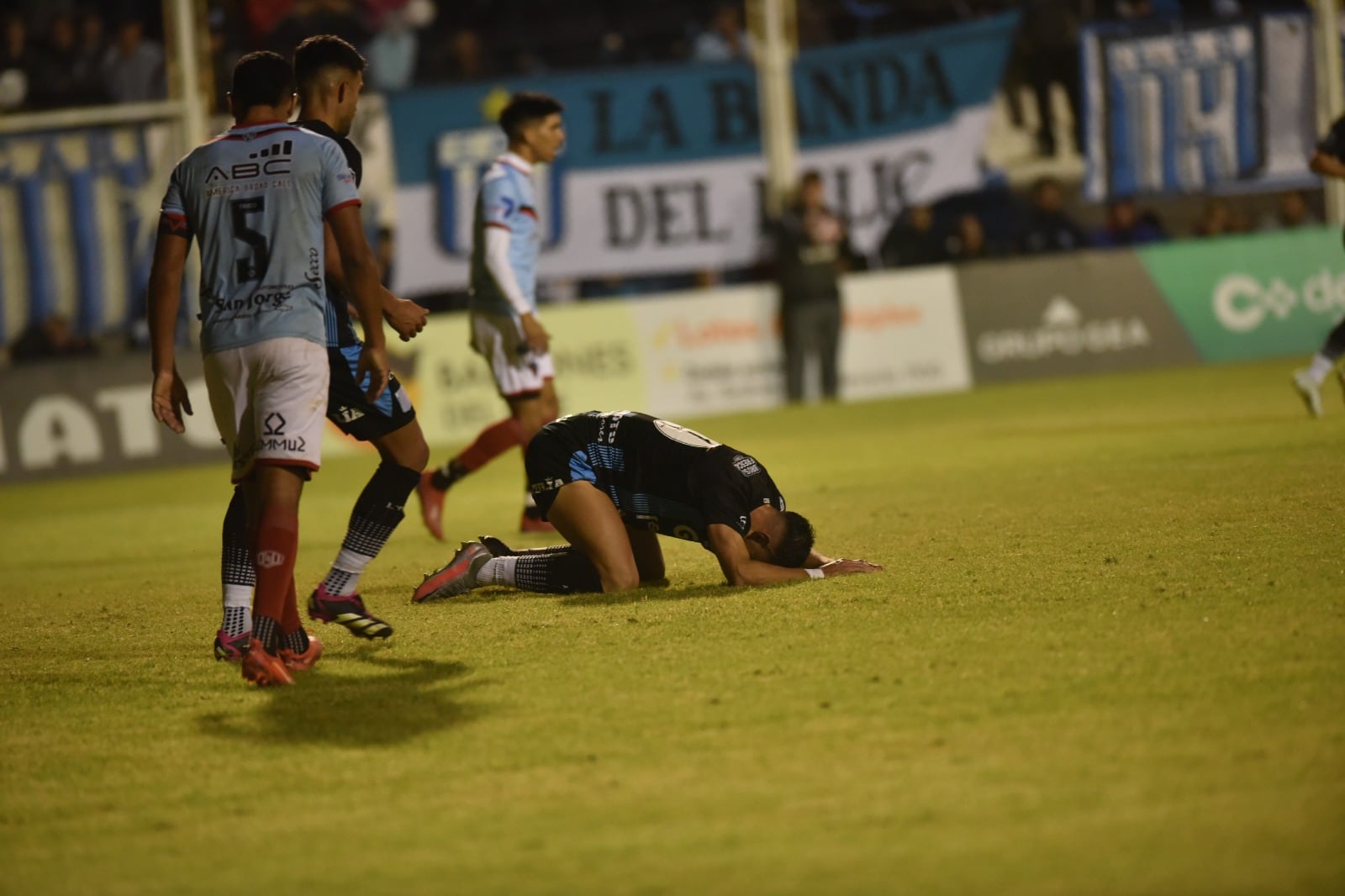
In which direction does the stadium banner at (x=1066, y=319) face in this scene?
toward the camera

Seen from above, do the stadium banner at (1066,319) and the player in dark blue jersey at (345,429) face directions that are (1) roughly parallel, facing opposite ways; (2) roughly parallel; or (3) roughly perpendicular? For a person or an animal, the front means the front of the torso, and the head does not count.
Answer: roughly perpendicular

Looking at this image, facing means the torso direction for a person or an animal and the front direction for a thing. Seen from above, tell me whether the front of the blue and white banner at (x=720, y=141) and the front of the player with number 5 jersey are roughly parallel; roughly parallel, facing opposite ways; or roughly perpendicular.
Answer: roughly parallel, facing opposite ways

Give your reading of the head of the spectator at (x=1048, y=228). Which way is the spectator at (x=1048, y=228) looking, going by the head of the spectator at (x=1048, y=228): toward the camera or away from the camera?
toward the camera

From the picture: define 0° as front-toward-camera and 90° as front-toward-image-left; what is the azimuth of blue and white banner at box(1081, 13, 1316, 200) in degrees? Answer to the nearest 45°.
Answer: approximately 0°

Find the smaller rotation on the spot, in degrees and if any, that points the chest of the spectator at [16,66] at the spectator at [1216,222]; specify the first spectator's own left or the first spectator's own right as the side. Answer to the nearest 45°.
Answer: approximately 90° to the first spectator's own left

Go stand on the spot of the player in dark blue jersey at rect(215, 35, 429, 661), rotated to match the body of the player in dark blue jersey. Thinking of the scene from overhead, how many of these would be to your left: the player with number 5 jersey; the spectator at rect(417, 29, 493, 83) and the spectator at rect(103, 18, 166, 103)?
2

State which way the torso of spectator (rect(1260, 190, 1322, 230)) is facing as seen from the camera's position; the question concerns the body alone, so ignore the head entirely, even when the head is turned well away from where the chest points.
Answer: toward the camera

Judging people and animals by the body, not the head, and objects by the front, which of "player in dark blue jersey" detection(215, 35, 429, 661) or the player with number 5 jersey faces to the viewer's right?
the player in dark blue jersey

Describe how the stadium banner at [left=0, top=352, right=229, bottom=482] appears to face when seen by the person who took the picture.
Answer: facing the viewer

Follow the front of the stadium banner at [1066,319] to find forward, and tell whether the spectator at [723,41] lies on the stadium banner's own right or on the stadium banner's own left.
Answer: on the stadium banner's own right

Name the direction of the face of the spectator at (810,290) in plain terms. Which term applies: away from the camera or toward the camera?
toward the camera
